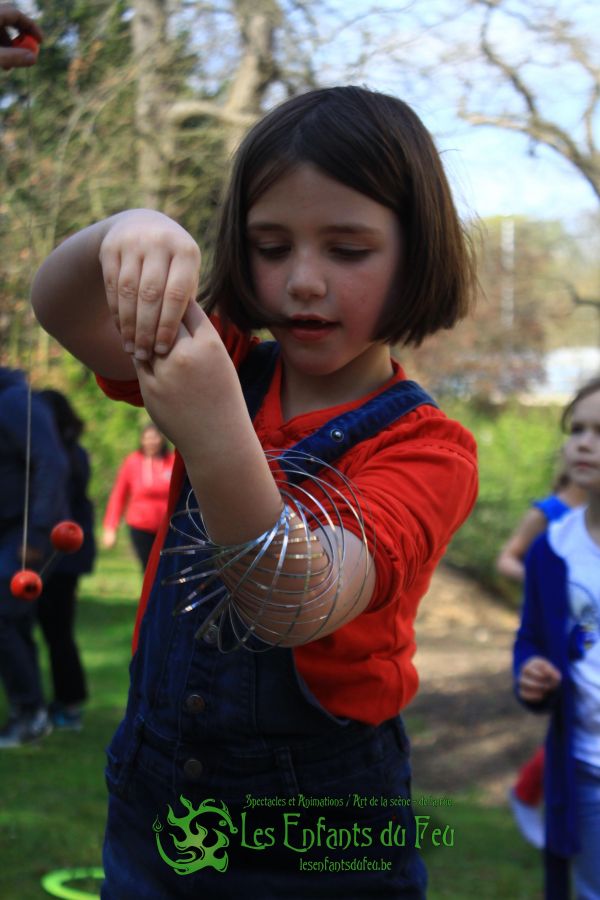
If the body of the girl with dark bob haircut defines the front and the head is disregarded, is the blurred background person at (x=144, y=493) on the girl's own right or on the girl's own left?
on the girl's own right

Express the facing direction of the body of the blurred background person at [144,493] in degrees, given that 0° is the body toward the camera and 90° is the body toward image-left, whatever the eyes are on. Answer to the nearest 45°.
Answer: approximately 0°

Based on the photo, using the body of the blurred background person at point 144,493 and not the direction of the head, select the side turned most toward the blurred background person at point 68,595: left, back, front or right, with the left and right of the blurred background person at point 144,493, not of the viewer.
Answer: front

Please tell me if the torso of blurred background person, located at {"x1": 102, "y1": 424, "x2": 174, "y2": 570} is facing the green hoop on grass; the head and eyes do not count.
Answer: yes

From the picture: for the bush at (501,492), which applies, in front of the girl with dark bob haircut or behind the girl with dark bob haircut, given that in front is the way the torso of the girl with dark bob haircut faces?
behind

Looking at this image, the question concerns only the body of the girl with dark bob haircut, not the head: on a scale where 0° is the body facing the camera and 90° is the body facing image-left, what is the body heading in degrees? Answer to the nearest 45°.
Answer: approximately 45°

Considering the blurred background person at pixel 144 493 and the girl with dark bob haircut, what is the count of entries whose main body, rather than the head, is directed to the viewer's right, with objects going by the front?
0

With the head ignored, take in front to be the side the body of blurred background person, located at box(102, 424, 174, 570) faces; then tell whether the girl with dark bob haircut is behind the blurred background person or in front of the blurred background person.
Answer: in front

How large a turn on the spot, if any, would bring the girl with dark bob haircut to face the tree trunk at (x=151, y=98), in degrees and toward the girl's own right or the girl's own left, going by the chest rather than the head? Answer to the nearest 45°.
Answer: approximately 135° to the girl's own right
